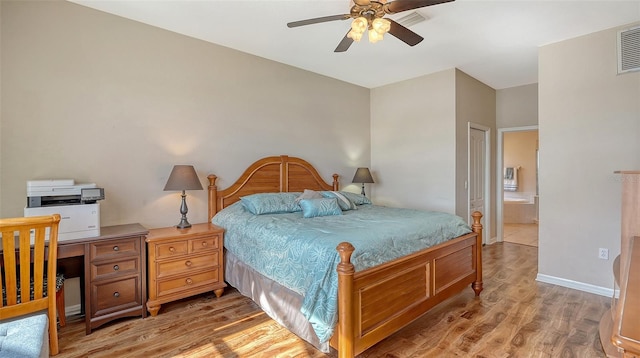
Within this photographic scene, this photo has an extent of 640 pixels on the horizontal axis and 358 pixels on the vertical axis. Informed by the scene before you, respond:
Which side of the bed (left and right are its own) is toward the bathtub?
left

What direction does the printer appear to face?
toward the camera

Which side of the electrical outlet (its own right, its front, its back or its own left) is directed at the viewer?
front

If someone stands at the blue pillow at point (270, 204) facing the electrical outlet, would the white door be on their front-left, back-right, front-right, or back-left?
front-left

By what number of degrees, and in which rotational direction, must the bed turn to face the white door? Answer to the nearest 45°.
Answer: approximately 90° to its left

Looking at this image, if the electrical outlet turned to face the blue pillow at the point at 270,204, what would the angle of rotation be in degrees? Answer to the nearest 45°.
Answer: approximately 45° to its right

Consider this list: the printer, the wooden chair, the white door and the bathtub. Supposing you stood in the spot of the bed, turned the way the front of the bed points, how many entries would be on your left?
2

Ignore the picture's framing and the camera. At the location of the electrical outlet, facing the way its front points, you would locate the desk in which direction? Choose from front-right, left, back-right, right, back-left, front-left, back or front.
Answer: front-right

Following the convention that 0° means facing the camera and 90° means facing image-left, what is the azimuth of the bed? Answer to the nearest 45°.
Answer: approximately 315°

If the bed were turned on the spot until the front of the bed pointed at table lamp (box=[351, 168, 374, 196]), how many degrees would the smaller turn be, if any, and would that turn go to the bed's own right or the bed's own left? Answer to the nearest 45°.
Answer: approximately 135° to the bed's own left
